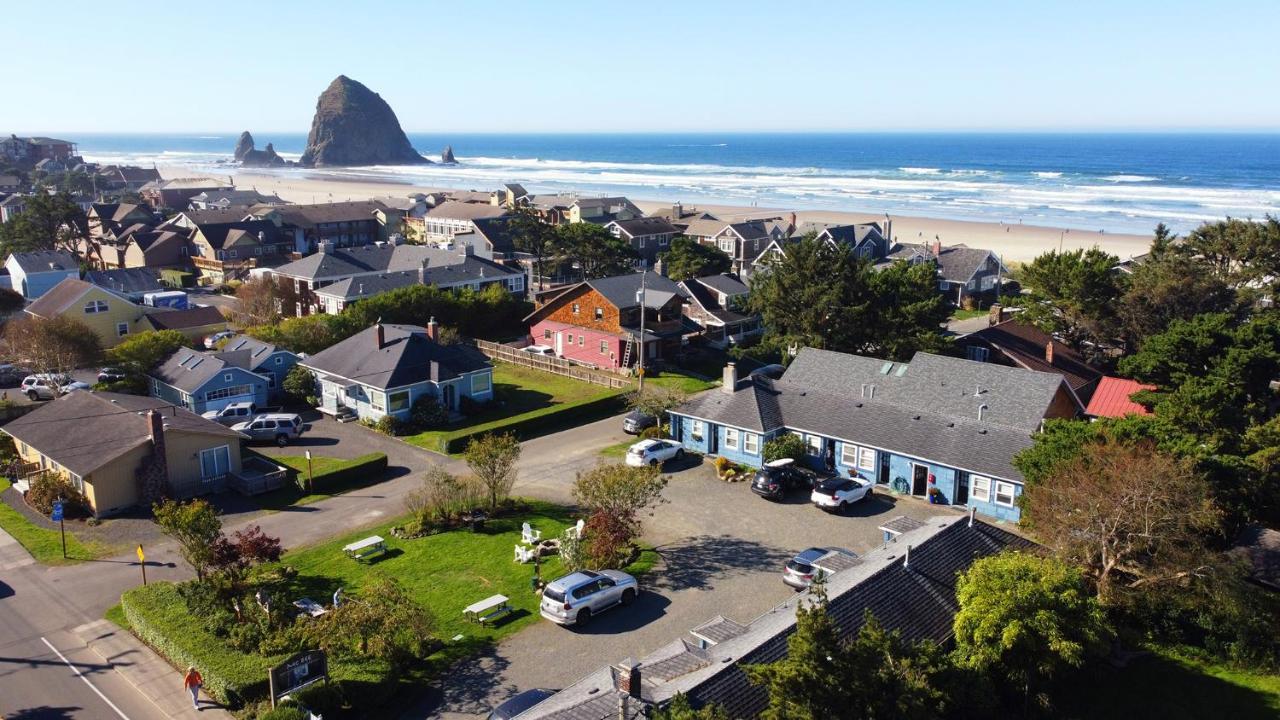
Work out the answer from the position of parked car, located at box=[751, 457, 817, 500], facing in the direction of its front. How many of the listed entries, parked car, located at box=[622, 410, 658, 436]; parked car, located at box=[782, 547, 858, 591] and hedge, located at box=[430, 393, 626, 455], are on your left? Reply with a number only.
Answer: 2

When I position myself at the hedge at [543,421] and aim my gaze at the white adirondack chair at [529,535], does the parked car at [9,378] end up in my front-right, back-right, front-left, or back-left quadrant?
back-right

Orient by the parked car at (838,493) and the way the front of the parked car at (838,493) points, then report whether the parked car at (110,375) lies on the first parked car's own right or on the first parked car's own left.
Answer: on the first parked car's own left

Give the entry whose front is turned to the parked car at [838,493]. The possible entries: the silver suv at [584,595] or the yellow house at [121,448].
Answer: the silver suv

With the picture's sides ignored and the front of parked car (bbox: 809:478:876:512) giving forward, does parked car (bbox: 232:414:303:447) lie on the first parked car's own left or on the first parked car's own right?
on the first parked car's own left

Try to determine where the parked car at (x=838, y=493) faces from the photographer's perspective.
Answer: facing away from the viewer and to the right of the viewer

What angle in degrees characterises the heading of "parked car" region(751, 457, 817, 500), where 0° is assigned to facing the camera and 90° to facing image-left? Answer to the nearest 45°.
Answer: approximately 225°

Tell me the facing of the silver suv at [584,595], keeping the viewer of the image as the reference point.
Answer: facing away from the viewer and to the right of the viewer

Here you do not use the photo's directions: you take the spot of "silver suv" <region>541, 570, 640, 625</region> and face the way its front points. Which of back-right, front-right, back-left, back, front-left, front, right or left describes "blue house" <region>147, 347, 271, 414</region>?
left

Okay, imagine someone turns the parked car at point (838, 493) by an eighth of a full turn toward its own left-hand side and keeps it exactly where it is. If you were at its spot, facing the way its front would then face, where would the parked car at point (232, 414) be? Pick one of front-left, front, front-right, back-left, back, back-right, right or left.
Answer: left
